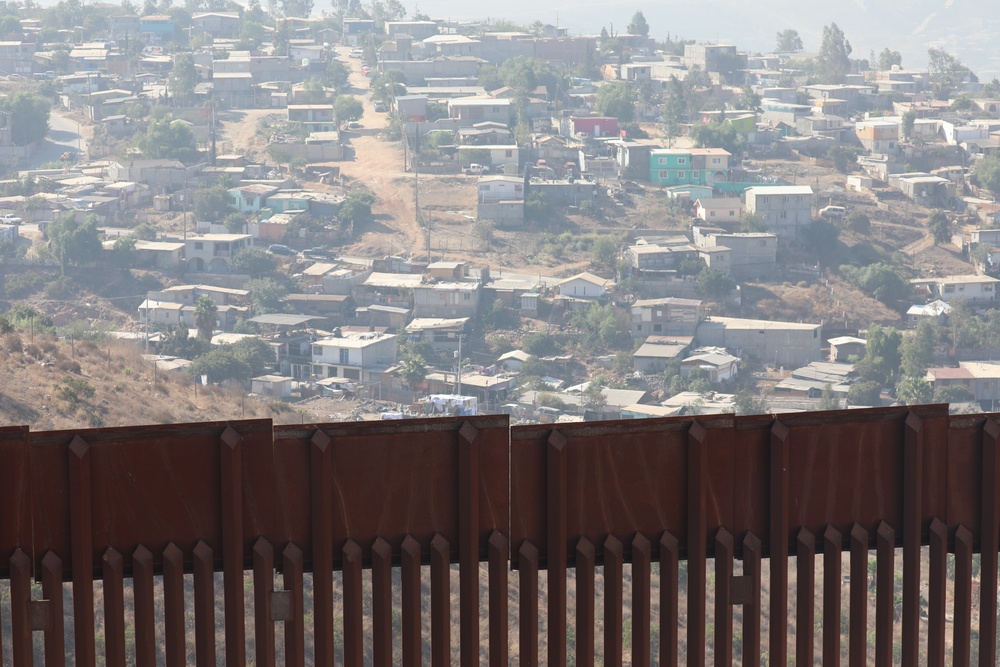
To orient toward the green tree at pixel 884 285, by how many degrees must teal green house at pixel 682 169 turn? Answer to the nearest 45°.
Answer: approximately 45° to its left

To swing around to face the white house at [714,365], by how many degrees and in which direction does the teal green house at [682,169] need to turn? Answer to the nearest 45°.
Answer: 0° — it already faces it

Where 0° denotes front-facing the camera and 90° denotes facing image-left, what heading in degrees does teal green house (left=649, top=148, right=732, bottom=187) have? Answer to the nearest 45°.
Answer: approximately 0°

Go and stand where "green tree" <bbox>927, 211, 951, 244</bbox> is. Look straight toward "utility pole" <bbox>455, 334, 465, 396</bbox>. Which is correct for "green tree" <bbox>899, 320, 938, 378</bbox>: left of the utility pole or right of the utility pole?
left

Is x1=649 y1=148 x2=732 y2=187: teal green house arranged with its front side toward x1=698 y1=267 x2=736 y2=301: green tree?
yes

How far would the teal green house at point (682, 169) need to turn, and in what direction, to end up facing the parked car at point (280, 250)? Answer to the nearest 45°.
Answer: approximately 45° to its right
